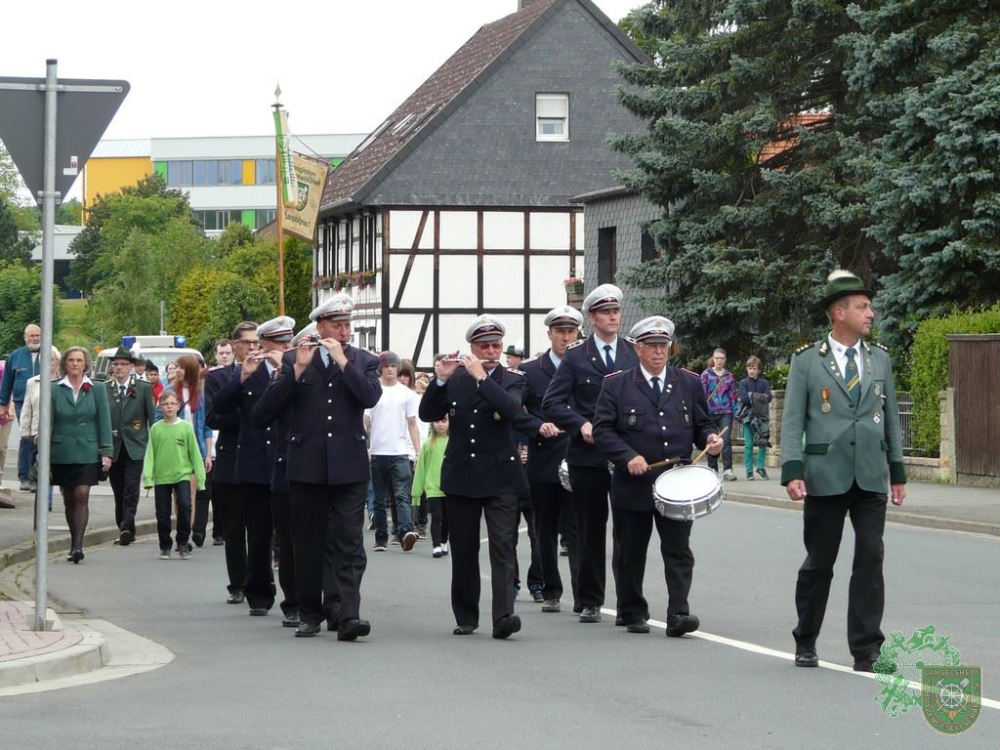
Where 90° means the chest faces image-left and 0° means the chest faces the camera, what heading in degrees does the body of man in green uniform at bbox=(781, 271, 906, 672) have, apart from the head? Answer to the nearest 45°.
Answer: approximately 0°

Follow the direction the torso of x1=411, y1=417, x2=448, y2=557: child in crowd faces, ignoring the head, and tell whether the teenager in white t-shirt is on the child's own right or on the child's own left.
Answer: on the child's own right

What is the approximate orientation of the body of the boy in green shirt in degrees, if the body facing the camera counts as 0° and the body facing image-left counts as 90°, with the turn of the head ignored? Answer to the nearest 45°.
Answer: approximately 0°

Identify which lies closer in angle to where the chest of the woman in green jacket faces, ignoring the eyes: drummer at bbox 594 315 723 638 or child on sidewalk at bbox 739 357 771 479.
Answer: the drummer

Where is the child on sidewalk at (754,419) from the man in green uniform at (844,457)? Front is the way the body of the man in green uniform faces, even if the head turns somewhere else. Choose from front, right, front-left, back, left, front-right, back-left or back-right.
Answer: back

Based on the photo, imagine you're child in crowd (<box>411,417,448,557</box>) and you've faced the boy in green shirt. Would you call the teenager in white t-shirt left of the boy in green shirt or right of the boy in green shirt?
right

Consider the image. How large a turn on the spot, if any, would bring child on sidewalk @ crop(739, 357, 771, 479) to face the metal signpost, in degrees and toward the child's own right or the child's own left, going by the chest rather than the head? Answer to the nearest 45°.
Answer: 0° — they already face it

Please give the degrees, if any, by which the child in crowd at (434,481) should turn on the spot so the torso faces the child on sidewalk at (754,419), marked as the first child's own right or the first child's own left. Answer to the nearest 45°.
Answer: approximately 135° to the first child's own left
